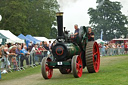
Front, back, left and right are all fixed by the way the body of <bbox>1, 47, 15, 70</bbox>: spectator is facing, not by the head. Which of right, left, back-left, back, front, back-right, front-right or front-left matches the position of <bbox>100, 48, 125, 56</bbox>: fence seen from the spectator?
front-left

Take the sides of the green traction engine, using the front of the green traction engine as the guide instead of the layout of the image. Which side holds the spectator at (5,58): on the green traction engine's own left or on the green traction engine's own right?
on the green traction engine's own right

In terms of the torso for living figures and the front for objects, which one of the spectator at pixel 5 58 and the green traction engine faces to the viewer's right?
the spectator

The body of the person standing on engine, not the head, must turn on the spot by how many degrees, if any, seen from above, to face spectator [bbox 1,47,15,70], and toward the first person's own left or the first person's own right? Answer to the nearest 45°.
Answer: approximately 45° to the first person's own right

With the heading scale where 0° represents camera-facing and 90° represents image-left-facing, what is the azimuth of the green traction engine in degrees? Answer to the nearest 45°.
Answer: approximately 45°

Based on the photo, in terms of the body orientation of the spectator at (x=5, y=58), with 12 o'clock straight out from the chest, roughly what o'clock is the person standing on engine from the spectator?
The person standing on engine is roughly at 1 o'clock from the spectator.

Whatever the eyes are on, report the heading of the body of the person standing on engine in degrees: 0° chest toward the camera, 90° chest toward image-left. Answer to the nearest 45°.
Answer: approximately 45°
